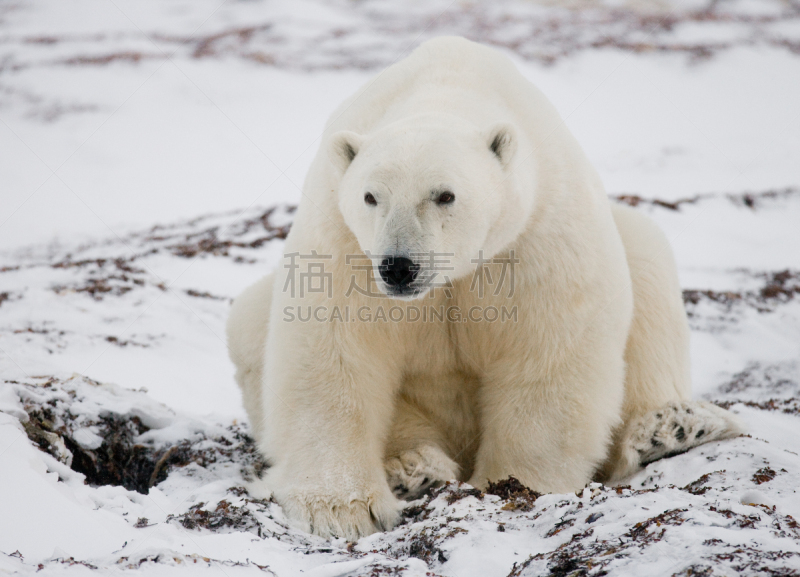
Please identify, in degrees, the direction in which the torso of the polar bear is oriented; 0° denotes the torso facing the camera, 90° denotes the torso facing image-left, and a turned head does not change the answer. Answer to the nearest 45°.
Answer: approximately 0°
